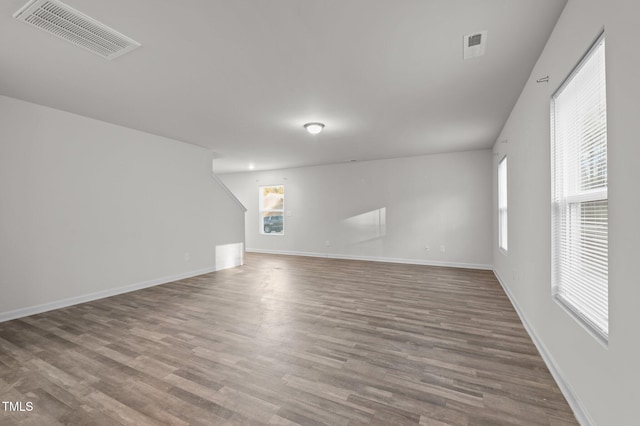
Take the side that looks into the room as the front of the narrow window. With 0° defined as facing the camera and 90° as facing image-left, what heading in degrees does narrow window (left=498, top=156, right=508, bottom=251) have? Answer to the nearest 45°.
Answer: approximately 90°

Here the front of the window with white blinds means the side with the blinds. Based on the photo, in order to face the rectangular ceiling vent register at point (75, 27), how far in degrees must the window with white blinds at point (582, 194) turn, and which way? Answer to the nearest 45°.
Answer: approximately 45° to its left

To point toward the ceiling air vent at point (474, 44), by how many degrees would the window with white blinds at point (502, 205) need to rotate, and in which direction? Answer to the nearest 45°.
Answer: approximately 90° to its left

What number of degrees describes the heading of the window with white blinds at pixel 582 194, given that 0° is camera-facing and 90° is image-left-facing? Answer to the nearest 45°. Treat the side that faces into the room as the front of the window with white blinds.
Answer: approximately 90°

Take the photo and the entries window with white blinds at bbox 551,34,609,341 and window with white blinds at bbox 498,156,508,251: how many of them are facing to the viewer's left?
2

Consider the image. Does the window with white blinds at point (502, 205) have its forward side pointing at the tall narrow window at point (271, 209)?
yes
